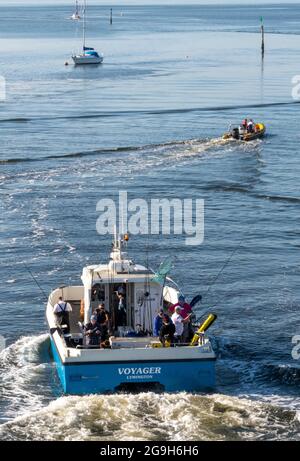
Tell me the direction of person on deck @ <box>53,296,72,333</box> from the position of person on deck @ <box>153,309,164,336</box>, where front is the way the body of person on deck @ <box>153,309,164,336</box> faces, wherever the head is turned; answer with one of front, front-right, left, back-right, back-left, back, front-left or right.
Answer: back-left

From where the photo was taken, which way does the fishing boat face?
away from the camera

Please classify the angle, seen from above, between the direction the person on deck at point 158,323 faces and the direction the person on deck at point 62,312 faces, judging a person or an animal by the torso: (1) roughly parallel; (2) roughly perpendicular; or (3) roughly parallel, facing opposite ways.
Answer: roughly perpendicular
